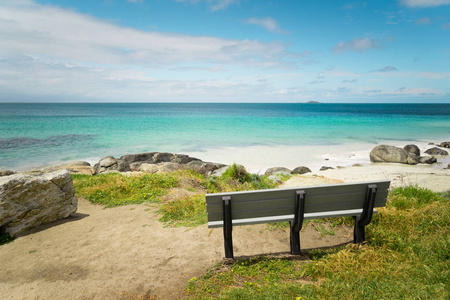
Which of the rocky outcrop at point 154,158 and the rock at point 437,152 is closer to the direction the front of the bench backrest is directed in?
the rocky outcrop

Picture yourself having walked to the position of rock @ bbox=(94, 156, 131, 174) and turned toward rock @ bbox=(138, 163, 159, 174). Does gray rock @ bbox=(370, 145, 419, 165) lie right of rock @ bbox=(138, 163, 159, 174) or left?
left

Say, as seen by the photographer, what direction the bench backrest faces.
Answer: facing away from the viewer and to the left of the viewer

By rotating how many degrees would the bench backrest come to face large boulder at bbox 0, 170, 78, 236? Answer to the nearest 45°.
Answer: approximately 45° to its left

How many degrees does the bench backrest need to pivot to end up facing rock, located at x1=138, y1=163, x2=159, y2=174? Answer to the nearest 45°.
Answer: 0° — it already faces it

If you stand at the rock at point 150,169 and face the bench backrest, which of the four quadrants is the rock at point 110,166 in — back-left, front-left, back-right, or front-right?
back-right
